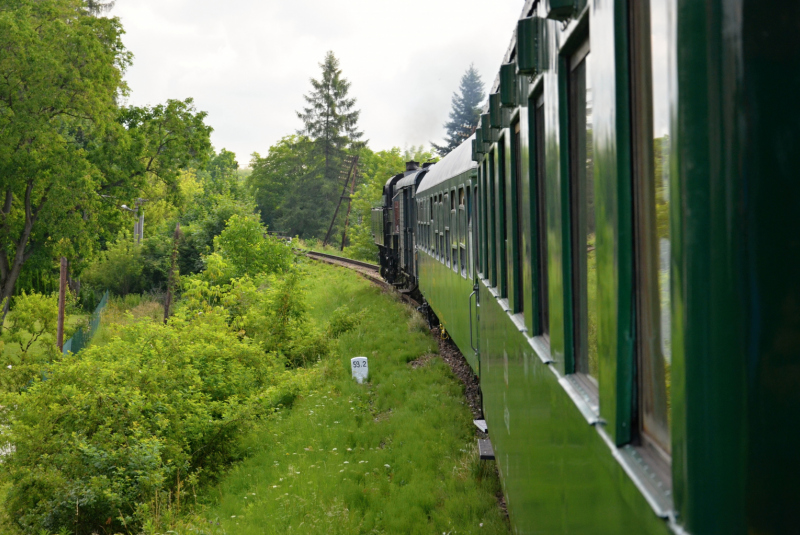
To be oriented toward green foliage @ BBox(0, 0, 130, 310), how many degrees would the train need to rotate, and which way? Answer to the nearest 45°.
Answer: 0° — it already faces it

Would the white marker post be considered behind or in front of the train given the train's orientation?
in front

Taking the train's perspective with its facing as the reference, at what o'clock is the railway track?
The railway track is roughly at 1 o'clock from the train.

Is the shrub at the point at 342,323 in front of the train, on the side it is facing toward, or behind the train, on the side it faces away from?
in front

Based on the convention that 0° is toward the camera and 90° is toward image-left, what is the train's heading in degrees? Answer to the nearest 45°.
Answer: approximately 135°
